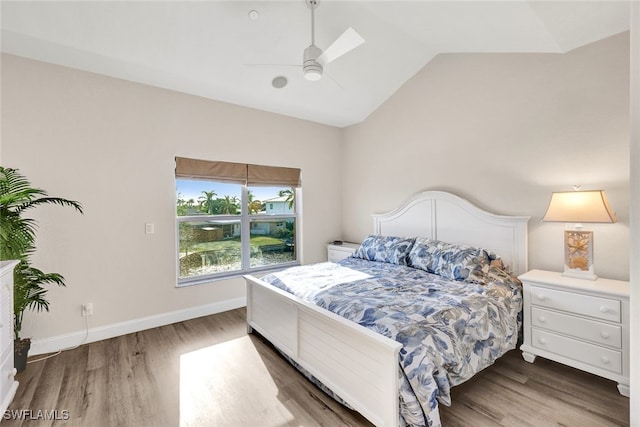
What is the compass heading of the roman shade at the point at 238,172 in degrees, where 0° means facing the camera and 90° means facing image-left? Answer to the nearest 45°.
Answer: approximately 315°

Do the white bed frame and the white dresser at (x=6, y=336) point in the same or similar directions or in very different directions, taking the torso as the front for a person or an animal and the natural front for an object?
very different directions

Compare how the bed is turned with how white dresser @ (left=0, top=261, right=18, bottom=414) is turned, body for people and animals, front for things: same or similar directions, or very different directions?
very different directions

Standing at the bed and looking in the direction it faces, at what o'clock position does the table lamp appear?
The table lamp is roughly at 7 o'clock from the bed.

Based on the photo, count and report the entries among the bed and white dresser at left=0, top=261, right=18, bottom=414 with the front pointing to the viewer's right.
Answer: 1

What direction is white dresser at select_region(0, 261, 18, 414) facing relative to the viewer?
to the viewer's right

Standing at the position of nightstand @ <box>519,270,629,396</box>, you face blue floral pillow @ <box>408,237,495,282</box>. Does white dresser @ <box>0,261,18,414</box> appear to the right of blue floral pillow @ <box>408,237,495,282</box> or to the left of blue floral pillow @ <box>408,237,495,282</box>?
left

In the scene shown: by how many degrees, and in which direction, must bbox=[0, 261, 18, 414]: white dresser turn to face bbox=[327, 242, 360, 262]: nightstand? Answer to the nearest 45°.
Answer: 0° — it already faces it

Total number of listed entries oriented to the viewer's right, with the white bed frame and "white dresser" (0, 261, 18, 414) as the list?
1

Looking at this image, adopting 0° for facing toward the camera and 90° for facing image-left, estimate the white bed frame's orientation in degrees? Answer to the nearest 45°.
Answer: approximately 45°

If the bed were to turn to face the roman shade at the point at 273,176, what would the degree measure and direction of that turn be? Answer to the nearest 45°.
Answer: approximately 90° to its right

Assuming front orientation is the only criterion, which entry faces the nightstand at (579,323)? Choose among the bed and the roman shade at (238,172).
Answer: the roman shade
